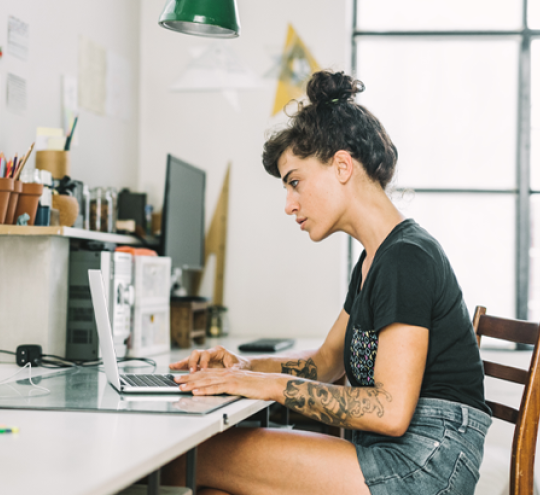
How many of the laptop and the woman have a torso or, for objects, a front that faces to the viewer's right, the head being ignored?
1

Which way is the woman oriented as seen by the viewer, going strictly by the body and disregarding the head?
to the viewer's left

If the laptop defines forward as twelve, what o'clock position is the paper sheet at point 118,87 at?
The paper sheet is roughly at 9 o'clock from the laptop.

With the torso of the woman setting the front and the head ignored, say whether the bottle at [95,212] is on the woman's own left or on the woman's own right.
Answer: on the woman's own right

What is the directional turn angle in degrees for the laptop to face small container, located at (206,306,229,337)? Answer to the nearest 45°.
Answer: approximately 90° to its left

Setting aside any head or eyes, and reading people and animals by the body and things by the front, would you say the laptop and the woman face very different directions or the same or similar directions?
very different directions

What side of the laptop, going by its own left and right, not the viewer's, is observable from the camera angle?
right
